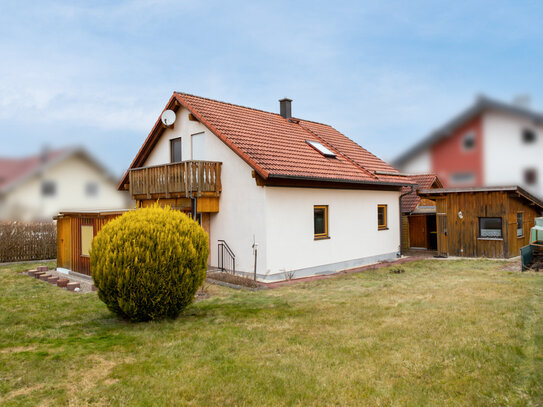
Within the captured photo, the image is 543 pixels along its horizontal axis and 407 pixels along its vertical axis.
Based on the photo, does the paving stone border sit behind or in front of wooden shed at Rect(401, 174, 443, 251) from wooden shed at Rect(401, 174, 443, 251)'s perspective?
in front

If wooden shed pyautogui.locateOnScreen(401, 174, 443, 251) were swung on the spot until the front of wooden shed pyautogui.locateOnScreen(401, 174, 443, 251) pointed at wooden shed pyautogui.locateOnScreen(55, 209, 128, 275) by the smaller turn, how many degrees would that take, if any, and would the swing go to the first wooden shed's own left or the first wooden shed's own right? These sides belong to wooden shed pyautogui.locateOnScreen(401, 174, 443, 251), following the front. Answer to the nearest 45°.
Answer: approximately 45° to the first wooden shed's own right

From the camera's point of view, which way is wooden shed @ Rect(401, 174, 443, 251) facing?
toward the camera

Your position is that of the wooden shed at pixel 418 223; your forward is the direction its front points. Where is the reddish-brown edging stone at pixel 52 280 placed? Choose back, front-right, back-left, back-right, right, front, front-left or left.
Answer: front-right

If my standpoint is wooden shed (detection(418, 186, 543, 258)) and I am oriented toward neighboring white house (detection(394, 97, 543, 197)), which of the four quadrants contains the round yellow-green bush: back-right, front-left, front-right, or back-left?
back-left
